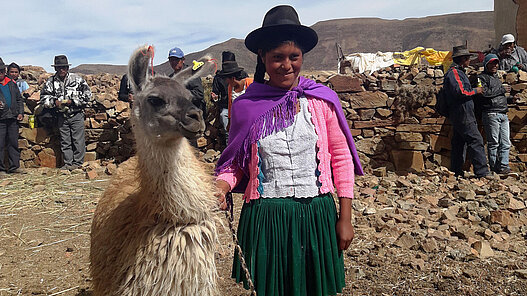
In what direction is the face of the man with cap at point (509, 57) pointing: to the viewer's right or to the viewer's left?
to the viewer's left

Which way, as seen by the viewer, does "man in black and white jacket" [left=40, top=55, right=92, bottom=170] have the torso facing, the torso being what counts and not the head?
toward the camera

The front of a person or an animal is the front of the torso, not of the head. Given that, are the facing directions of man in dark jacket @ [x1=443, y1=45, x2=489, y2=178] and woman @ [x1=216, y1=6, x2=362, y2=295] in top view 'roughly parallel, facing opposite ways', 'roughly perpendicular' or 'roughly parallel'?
roughly perpendicular

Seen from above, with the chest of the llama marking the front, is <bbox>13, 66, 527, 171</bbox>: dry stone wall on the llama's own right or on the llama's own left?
on the llama's own left

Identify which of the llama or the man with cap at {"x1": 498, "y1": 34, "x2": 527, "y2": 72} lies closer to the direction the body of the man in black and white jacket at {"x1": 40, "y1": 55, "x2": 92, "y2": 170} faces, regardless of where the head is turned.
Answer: the llama

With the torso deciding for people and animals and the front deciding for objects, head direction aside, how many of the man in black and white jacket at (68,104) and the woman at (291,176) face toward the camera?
2

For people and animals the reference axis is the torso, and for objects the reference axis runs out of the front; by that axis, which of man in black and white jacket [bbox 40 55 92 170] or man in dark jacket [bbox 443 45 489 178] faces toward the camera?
man in black and white jacket [bbox 40 55 92 170]

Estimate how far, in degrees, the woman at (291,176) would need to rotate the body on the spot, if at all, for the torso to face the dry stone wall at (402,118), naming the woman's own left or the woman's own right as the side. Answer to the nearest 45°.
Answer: approximately 180°

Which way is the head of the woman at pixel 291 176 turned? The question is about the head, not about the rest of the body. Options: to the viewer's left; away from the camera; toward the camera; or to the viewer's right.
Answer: toward the camera

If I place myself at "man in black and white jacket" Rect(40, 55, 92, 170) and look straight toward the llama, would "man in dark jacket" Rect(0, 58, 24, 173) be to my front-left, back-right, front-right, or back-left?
back-right

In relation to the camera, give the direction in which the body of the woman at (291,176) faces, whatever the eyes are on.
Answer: toward the camera
